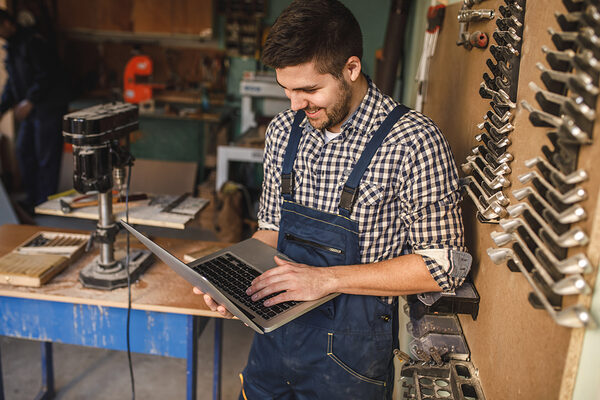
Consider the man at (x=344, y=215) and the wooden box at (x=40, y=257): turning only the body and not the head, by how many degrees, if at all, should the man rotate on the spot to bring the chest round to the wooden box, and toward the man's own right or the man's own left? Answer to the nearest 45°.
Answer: approximately 90° to the man's own right

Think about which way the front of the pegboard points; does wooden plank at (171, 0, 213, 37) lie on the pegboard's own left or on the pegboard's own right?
on the pegboard's own right

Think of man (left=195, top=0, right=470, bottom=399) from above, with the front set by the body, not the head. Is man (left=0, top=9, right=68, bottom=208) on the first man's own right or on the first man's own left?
on the first man's own right

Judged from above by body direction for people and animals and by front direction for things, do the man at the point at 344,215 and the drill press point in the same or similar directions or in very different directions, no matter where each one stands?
very different directions

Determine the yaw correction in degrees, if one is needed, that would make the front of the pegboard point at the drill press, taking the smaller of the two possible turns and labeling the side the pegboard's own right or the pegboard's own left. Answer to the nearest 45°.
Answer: approximately 45° to the pegboard's own right

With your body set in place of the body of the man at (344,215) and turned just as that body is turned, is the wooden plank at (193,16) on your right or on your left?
on your right

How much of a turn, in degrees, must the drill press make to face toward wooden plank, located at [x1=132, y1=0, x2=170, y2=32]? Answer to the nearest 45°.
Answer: approximately 45° to its left

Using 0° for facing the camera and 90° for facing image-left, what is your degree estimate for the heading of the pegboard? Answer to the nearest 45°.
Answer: approximately 45°

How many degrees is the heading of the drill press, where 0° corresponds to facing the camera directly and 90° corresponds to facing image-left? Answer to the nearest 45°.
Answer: approximately 225°
